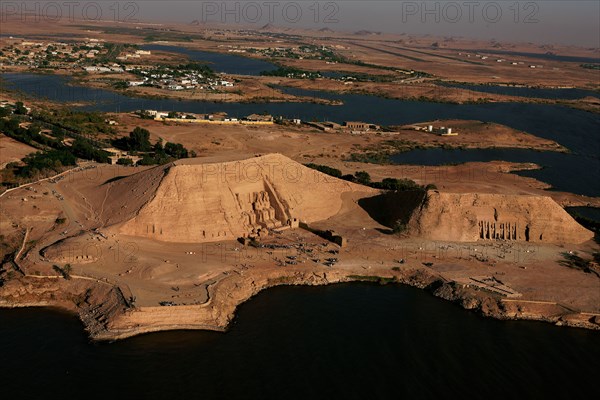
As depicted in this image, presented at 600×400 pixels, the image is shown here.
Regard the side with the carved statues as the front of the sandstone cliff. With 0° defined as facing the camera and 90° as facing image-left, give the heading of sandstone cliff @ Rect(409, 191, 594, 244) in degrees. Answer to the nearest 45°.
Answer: approximately 0°

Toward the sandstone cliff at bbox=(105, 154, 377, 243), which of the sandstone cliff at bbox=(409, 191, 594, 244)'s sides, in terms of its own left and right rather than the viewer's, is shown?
right
